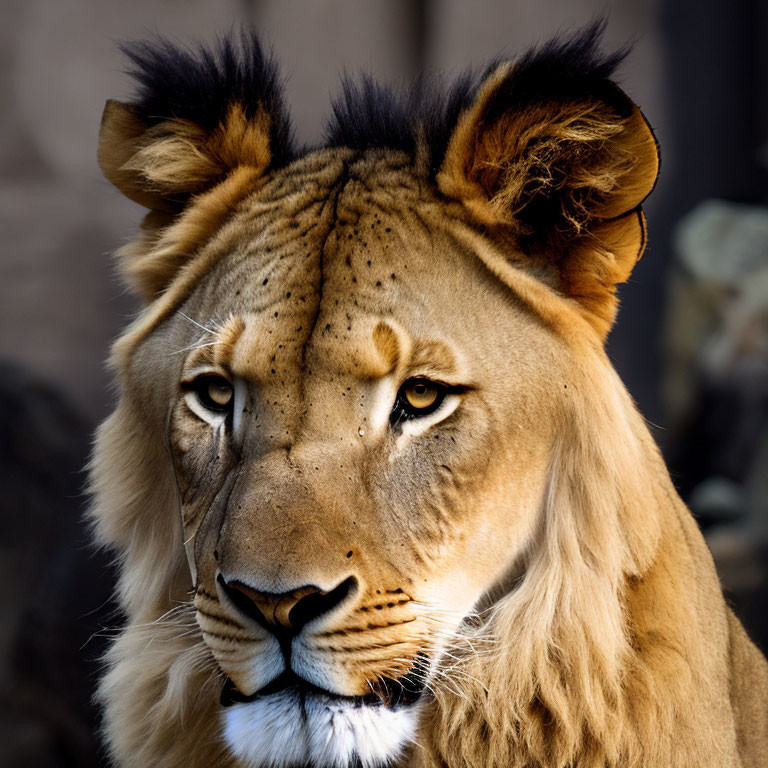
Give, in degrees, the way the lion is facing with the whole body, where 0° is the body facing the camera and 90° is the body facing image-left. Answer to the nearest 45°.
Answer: approximately 45°
